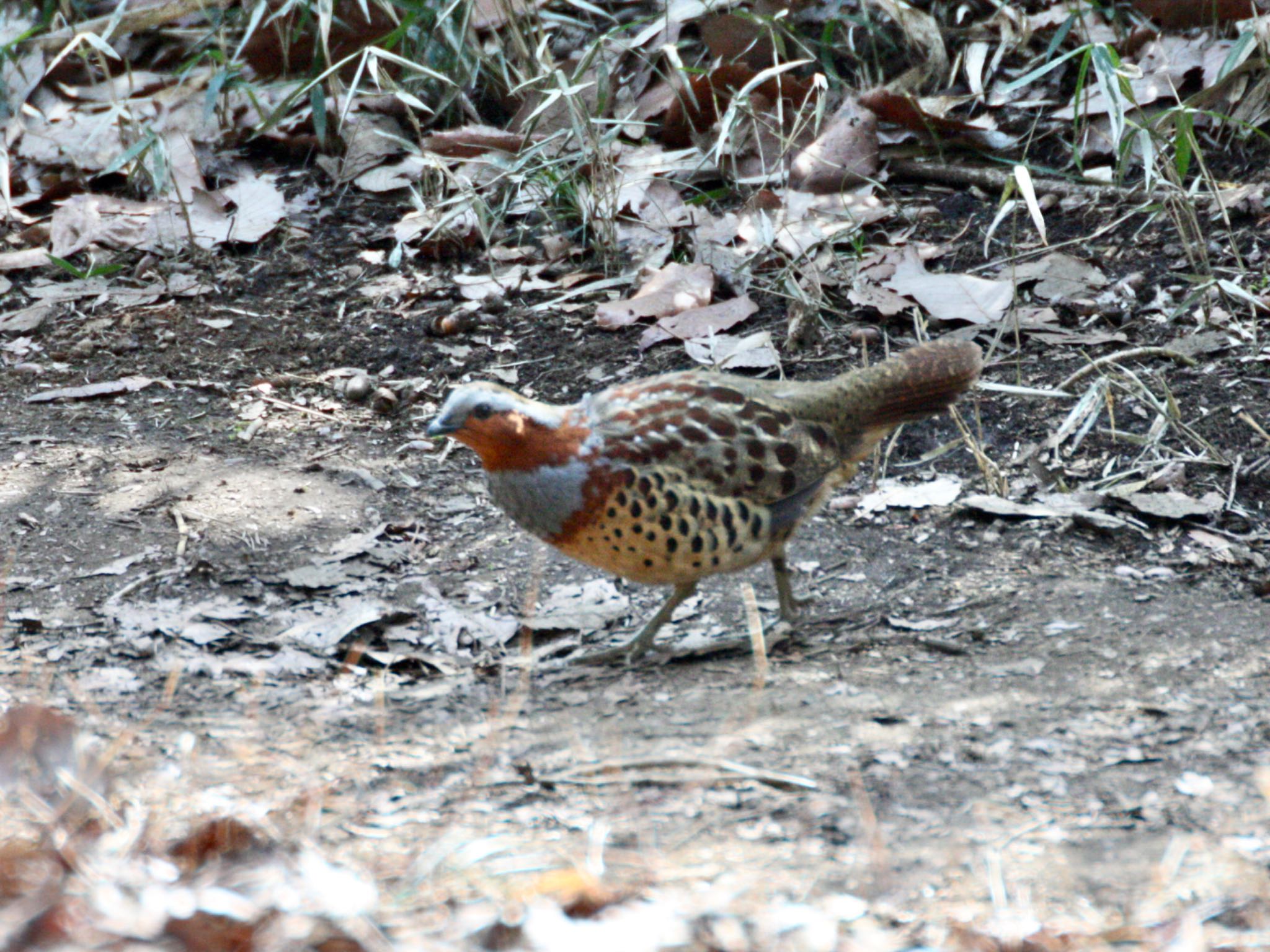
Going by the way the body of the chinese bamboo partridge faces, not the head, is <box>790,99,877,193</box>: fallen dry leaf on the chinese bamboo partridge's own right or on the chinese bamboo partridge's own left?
on the chinese bamboo partridge's own right

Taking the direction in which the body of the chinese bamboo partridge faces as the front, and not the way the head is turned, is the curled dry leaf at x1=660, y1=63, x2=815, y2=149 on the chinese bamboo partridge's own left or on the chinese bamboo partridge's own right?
on the chinese bamboo partridge's own right

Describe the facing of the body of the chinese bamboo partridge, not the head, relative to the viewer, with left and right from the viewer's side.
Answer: facing to the left of the viewer

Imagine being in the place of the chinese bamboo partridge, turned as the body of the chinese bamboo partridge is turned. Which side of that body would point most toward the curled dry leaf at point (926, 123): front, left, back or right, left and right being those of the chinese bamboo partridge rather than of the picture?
right

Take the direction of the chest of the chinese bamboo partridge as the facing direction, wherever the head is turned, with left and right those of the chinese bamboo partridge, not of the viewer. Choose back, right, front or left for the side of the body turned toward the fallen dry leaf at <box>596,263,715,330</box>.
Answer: right
